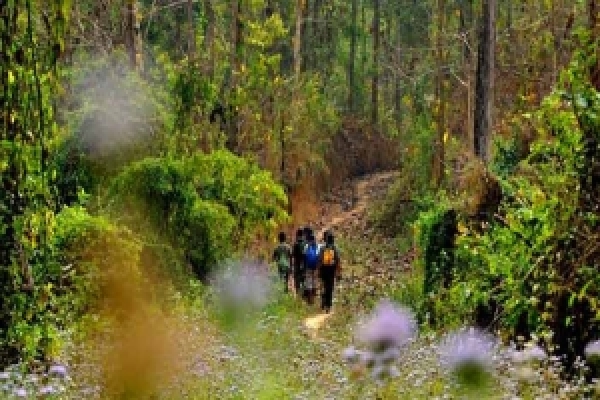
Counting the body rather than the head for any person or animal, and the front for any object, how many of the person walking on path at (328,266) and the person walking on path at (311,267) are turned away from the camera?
2

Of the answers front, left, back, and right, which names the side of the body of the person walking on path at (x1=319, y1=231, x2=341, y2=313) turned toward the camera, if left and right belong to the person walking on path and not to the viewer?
back

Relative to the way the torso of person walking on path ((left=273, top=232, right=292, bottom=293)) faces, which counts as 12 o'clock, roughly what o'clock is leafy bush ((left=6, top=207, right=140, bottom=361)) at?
The leafy bush is roughly at 7 o'clock from the person walking on path.

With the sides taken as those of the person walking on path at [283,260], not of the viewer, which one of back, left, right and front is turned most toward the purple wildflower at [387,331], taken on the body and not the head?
back

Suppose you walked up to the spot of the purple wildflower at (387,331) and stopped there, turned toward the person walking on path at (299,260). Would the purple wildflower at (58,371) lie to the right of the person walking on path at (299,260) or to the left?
left

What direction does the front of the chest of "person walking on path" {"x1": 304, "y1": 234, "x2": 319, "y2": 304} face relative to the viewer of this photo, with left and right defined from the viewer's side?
facing away from the viewer

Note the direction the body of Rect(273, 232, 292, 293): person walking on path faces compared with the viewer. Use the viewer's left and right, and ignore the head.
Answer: facing away from the viewer

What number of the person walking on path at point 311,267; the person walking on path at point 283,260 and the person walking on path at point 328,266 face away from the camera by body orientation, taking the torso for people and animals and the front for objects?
3

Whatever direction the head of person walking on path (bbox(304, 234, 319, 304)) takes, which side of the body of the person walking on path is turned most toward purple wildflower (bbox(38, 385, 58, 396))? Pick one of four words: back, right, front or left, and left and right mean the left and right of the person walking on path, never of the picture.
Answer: back

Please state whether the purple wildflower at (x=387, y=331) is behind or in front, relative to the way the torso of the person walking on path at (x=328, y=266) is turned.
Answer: behind

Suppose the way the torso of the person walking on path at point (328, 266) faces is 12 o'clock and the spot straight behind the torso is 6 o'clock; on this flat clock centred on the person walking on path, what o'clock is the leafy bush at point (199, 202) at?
The leafy bush is roughly at 9 o'clock from the person walking on path.

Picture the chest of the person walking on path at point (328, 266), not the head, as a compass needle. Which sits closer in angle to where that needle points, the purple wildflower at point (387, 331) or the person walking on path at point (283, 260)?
the person walking on path

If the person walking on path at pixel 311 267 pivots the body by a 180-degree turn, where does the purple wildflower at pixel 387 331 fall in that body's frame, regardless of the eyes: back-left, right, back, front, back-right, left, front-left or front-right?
front
